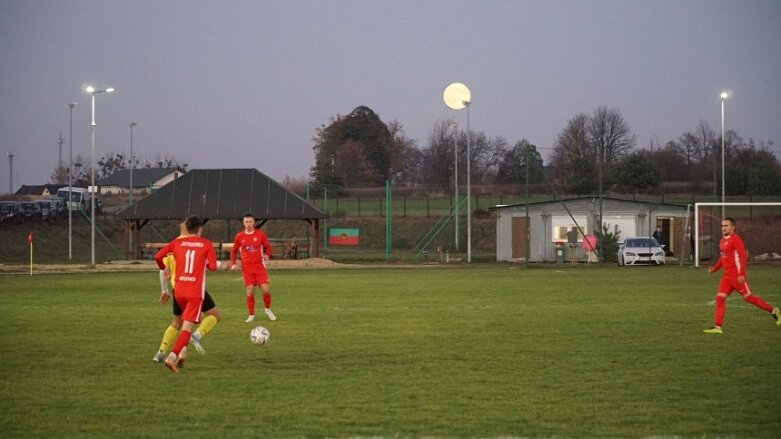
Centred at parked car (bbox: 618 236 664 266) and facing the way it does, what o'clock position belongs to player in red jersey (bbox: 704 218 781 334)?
The player in red jersey is roughly at 12 o'clock from the parked car.

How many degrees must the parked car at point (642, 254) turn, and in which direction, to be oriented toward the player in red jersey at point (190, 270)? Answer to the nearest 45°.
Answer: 0° — it already faces them

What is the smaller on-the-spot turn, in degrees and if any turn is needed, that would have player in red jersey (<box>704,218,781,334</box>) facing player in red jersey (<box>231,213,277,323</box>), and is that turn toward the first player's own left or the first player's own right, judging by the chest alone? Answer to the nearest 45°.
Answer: approximately 45° to the first player's own right

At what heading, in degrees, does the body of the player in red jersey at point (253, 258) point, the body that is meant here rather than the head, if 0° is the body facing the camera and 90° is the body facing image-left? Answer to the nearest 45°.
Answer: approximately 0°

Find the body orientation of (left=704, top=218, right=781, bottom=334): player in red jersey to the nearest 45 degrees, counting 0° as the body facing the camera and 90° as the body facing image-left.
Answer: approximately 45°

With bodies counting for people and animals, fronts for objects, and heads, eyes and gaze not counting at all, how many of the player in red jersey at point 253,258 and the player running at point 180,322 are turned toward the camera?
1

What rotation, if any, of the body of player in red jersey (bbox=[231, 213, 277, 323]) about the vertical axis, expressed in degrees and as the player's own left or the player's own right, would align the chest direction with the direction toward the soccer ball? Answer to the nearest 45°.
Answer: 0° — they already face it

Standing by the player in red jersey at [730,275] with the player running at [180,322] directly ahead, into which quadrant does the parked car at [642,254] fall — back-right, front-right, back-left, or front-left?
back-right

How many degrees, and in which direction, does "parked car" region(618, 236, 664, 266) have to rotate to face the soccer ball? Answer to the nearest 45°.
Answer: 0° — it already faces it
